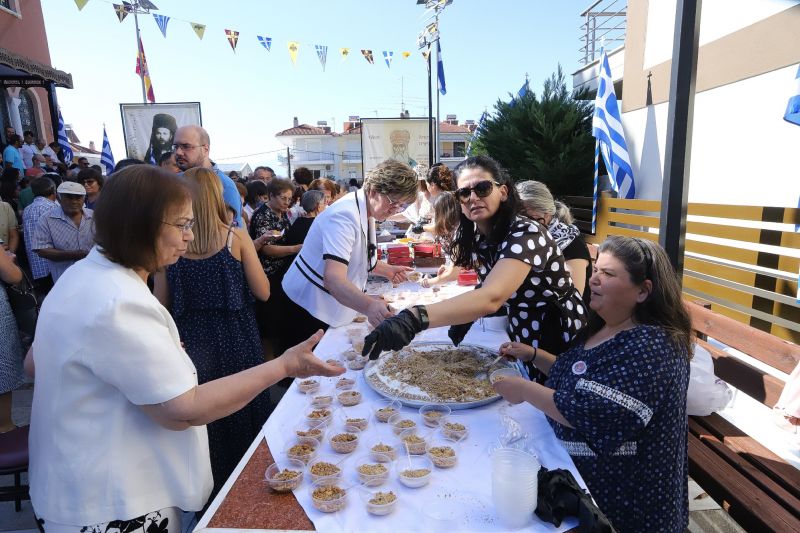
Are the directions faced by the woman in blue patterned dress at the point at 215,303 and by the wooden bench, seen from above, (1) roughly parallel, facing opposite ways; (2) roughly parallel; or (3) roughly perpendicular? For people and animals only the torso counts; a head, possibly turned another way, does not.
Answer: roughly perpendicular

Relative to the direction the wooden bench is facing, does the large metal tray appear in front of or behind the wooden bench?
in front

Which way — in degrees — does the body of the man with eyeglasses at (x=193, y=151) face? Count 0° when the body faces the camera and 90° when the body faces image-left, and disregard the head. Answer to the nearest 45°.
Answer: approximately 45°

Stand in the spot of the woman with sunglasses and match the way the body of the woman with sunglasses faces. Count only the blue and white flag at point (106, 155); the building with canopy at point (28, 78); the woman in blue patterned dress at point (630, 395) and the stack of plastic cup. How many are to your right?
2

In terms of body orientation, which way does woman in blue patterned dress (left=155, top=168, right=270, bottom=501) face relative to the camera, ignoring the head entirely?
away from the camera

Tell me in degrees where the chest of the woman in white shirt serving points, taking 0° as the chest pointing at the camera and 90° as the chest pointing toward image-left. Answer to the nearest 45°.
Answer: approximately 315°

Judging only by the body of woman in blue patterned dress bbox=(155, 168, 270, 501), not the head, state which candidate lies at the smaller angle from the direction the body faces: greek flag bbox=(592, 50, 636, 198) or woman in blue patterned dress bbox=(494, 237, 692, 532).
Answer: the greek flag

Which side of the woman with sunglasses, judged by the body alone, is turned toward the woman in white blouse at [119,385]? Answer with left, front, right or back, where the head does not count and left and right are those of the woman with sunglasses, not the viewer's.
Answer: front

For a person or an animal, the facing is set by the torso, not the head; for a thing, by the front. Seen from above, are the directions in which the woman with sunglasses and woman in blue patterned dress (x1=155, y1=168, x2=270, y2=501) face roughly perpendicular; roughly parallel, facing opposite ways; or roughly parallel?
roughly perpendicular

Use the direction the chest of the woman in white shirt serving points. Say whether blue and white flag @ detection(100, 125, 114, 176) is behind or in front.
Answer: behind

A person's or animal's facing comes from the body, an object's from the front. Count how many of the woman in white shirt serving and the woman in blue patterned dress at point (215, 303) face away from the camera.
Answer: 1

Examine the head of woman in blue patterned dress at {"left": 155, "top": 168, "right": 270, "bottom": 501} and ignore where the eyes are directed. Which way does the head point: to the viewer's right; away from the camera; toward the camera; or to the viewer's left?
away from the camera

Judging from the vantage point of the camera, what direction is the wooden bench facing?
facing the viewer and to the left of the viewer

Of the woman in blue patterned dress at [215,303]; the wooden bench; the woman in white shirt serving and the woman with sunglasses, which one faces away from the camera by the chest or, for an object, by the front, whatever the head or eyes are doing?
the woman in blue patterned dress

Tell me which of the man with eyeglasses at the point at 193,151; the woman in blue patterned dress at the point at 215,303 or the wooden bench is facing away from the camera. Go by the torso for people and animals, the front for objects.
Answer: the woman in blue patterned dress

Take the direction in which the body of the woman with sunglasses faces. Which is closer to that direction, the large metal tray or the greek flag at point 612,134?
the large metal tray

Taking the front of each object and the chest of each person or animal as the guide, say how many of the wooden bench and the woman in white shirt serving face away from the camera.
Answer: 0

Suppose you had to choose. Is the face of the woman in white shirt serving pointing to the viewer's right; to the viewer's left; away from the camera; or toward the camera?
to the viewer's right
